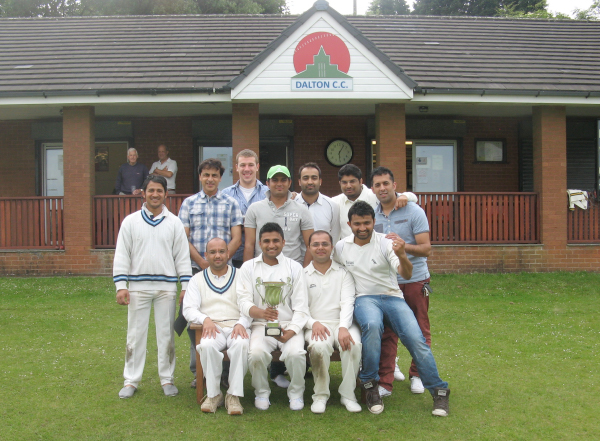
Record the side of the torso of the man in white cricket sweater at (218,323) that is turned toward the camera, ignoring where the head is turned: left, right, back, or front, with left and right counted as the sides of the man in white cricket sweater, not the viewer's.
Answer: front

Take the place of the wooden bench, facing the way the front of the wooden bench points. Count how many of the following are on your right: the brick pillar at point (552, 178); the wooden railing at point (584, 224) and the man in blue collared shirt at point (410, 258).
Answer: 0

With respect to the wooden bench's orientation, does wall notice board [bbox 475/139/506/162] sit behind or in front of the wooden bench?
behind

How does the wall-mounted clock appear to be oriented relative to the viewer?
toward the camera

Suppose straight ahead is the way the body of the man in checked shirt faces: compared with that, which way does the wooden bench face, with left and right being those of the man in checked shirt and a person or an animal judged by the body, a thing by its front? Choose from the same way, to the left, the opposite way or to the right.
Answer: the same way

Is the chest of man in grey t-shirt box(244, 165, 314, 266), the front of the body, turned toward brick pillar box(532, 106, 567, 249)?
no

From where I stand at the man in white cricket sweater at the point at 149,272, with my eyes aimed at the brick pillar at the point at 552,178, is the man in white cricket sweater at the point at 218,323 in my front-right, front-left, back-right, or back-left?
front-right

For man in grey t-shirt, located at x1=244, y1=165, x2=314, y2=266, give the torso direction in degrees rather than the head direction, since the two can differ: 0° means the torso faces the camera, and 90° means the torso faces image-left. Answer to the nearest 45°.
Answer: approximately 0°

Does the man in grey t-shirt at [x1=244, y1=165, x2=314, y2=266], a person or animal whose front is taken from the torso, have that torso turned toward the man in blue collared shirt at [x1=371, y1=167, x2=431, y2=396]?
no

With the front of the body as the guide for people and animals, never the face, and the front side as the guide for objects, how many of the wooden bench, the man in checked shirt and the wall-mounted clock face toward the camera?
3

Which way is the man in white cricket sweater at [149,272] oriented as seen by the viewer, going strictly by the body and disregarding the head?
toward the camera

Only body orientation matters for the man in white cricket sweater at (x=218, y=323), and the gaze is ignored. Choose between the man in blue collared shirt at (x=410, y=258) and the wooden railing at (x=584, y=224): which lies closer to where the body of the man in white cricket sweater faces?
the man in blue collared shirt

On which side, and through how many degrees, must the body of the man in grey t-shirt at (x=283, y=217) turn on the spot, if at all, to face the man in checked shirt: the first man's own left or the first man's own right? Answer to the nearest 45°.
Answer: approximately 90° to the first man's own right

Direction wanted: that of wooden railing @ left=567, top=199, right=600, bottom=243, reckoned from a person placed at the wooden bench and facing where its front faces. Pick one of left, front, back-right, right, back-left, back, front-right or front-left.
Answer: back-left

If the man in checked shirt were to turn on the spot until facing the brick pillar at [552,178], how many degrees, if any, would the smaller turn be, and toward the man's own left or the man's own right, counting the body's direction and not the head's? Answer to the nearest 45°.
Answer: approximately 135° to the man's own left

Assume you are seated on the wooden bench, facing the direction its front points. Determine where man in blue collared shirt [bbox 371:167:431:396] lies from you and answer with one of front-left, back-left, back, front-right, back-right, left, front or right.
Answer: left

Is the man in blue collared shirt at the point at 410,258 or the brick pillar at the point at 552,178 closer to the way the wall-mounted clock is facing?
the man in blue collared shirt

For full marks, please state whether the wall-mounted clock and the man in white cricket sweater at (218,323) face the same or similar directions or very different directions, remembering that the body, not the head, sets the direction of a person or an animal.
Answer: same or similar directions

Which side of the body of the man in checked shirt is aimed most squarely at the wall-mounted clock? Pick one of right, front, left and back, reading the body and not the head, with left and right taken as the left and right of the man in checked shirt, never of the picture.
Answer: back

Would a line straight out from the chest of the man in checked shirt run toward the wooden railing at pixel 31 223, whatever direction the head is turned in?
no
